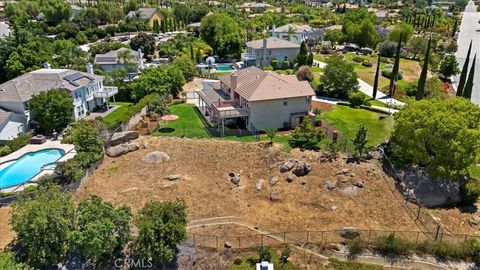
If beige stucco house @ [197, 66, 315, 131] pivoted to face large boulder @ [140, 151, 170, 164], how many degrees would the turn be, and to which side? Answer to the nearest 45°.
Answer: approximately 180°

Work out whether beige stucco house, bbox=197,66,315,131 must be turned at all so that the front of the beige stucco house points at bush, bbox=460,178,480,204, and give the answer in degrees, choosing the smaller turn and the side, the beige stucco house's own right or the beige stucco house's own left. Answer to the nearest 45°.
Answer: approximately 90° to the beige stucco house's own right

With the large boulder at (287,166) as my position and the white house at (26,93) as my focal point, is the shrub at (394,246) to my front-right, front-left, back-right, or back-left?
back-left

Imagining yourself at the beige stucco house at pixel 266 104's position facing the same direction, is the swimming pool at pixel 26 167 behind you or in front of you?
behind

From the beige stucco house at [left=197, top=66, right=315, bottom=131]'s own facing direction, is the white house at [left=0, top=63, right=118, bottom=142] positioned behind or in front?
behind

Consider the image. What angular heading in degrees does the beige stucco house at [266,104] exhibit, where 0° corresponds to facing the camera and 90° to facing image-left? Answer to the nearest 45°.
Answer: approximately 225°

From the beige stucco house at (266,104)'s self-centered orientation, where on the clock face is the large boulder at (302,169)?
The large boulder is roughly at 4 o'clock from the beige stucco house.

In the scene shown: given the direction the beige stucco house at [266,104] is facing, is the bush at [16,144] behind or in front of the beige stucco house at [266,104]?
behind
